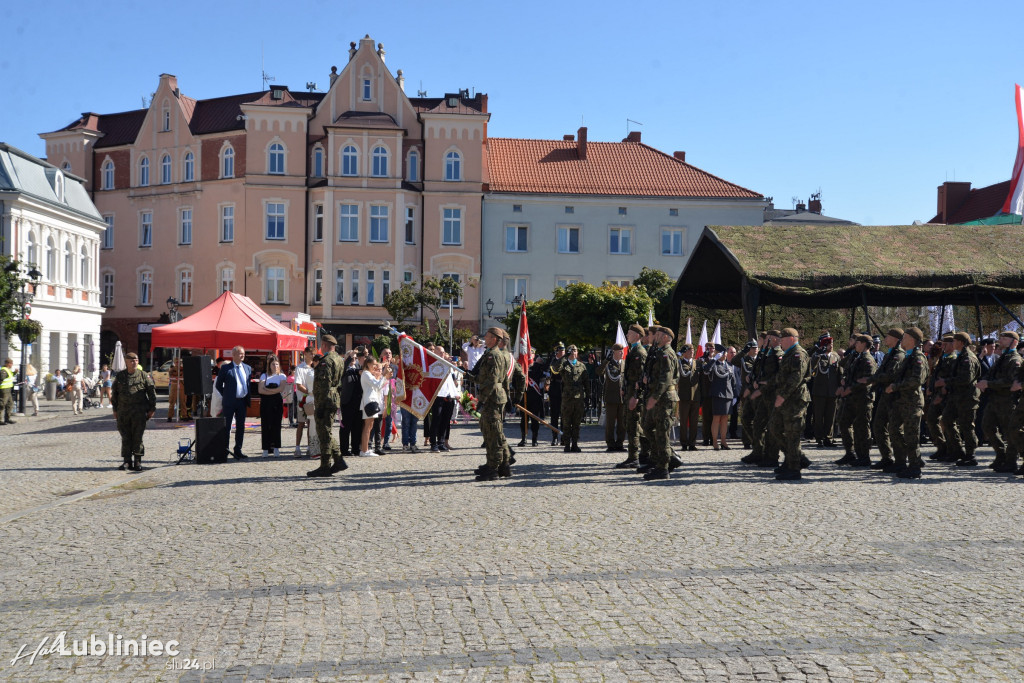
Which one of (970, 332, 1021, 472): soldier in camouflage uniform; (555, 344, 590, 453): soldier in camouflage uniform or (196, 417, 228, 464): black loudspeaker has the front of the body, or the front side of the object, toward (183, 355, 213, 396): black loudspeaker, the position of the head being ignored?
(970, 332, 1021, 472): soldier in camouflage uniform

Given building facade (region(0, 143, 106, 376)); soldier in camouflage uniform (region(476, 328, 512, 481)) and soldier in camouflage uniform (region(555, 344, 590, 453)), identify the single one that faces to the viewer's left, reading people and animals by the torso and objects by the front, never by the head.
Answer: soldier in camouflage uniform (region(476, 328, 512, 481))

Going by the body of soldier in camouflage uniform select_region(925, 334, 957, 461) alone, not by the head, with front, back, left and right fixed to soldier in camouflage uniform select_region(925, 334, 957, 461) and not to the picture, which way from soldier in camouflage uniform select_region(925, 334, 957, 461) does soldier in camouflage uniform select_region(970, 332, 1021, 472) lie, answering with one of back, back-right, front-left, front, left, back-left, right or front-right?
back-left

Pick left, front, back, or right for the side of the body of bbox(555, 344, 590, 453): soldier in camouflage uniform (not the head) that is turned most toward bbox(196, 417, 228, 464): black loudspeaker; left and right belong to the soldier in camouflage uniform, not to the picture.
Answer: right

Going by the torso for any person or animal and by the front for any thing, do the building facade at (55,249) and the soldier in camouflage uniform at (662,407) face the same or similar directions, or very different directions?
very different directions

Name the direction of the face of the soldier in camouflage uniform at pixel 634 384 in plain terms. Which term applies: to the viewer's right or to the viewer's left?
to the viewer's left

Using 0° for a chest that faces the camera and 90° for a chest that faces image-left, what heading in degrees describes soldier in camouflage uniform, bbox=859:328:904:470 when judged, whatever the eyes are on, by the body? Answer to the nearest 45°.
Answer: approximately 90°

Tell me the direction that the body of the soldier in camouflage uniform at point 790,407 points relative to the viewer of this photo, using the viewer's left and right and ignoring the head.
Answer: facing to the left of the viewer

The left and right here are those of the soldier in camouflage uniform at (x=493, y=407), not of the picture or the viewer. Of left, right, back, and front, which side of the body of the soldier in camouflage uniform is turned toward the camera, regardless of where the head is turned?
left

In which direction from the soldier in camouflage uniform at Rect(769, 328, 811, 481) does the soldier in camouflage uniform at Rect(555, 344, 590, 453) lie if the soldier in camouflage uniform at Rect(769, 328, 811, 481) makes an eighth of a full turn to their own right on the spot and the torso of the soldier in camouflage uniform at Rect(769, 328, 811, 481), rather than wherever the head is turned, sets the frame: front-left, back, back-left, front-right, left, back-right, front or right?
front

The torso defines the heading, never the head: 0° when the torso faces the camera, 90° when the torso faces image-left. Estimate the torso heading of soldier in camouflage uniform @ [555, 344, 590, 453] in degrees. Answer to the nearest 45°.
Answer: approximately 0°
